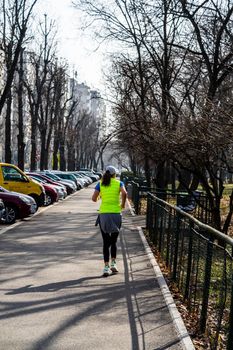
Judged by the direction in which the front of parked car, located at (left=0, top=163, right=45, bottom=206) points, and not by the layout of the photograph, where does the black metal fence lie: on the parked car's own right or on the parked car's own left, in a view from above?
on the parked car's own right

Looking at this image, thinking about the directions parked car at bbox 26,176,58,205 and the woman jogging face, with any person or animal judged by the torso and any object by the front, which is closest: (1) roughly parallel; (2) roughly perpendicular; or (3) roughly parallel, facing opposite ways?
roughly perpendicular

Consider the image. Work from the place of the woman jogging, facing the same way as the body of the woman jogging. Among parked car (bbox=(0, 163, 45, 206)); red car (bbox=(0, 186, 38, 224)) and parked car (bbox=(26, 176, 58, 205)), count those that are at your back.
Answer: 0

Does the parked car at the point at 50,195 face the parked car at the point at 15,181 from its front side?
no

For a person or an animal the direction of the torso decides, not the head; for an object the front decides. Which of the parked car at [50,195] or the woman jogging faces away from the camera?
the woman jogging

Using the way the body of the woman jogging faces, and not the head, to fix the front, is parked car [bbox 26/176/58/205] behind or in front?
in front

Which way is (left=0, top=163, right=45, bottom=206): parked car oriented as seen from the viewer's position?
to the viewer's right

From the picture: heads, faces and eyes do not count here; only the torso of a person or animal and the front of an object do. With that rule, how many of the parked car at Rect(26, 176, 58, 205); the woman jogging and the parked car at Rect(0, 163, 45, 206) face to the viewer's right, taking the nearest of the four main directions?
2

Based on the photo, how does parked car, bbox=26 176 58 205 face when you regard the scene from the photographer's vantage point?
facing to the right of the viewer

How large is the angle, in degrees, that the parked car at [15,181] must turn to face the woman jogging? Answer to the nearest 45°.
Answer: approximately 90° to its right

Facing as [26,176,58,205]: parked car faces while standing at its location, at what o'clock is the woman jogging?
The woman jogging is roughly at 3 o'clock from the parked car.

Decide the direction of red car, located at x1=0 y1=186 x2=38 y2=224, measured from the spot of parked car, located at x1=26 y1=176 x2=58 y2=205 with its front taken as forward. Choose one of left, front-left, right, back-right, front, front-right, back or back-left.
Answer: right

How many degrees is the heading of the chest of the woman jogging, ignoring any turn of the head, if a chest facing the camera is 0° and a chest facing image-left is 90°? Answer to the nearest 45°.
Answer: approximately 180°
